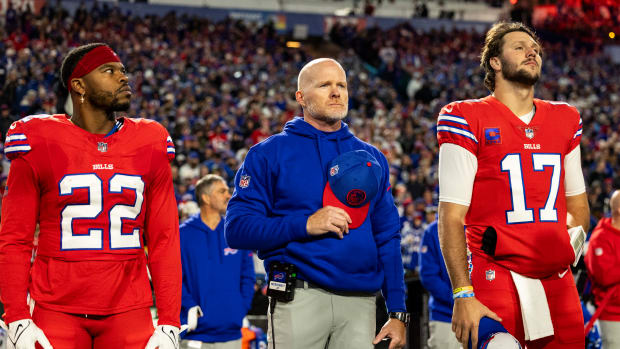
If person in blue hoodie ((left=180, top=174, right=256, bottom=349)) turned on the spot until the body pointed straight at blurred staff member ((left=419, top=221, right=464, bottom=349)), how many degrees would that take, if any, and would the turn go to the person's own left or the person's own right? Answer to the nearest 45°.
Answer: approximately 45° to the person's own left

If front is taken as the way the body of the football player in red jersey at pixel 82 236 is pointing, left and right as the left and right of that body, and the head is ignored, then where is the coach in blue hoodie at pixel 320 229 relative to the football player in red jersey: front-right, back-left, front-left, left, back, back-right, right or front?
left

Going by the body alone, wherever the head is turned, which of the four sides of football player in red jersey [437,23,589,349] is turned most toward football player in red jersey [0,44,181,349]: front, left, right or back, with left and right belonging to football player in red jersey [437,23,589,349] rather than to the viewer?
right

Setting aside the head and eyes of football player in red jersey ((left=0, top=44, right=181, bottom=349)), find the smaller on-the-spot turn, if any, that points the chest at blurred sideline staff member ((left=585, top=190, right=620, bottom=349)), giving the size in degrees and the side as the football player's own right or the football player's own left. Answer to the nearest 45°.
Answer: approximately 135° to the football player's own left

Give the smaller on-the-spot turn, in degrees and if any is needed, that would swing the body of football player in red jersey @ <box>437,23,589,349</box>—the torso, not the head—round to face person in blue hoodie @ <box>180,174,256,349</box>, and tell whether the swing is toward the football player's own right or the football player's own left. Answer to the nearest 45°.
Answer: approximately 180°

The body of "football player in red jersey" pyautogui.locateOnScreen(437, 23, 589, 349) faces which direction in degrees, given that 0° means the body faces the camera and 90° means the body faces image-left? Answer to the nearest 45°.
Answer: approximately 315°

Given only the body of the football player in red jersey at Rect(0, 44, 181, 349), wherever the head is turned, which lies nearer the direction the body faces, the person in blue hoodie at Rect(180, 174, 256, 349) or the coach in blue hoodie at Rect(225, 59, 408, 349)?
the coach in blue hoodie
